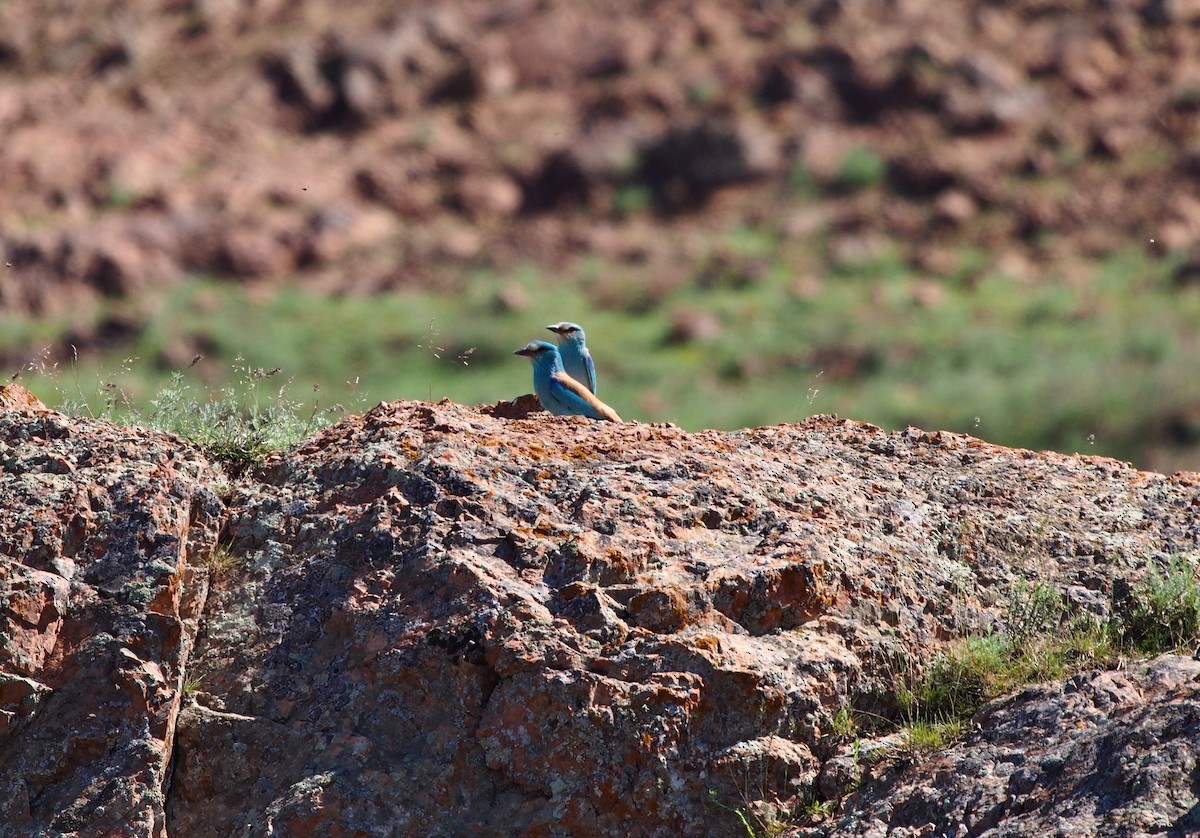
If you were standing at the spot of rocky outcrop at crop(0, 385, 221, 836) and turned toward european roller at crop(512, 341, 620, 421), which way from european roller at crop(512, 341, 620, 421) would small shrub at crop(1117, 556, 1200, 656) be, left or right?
right

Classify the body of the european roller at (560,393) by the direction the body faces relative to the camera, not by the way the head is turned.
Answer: to the viewer's left

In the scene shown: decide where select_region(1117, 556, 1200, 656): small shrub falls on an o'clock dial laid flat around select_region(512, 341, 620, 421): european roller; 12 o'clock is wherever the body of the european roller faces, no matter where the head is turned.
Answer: The small shrub is roughly at 7 o'clock from the european roller.

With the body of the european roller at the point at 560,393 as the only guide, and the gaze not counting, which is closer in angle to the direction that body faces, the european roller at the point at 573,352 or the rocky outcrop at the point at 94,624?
the rocky outcrop

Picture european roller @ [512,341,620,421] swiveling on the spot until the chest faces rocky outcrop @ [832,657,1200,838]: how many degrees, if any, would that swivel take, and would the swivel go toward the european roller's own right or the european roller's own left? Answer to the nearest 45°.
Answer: approximately 135° to the european roller's own left

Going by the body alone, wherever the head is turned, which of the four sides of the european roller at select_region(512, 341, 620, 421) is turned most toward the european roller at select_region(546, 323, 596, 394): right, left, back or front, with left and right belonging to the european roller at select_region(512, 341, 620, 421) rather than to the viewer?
right

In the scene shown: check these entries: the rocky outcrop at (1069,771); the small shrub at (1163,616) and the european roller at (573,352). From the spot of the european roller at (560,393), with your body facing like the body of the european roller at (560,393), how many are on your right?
1

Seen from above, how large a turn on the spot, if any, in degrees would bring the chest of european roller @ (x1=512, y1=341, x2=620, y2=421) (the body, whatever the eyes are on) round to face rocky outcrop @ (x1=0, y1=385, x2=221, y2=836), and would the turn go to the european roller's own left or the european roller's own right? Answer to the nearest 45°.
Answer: approximately 45° to the european roller's own left
